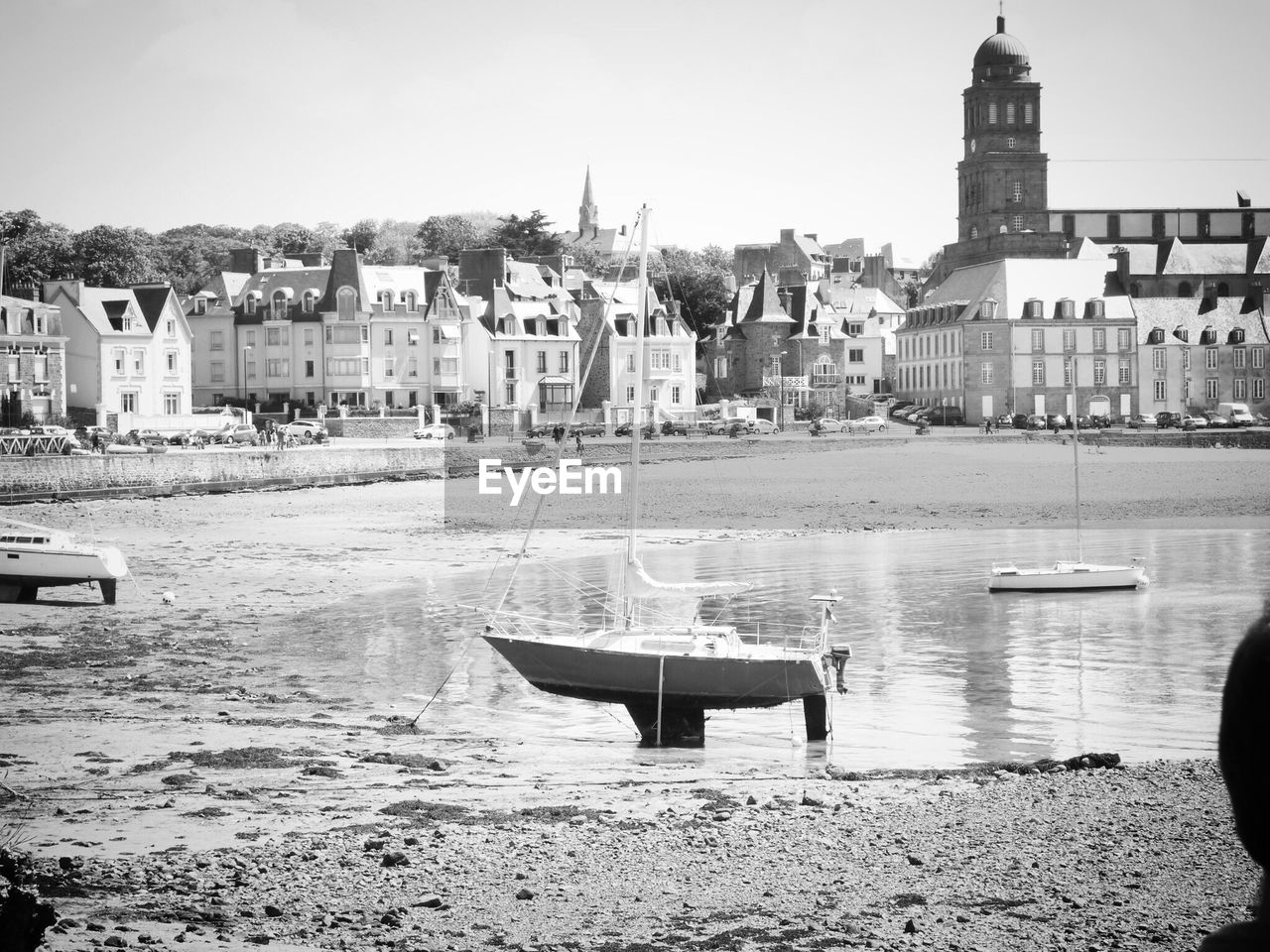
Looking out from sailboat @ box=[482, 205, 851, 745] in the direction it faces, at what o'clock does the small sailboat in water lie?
The small sailboat in water is roughly at 4 o'clock from the sailboat.

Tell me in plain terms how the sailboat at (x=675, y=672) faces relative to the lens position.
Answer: facing to the left of the viewer
